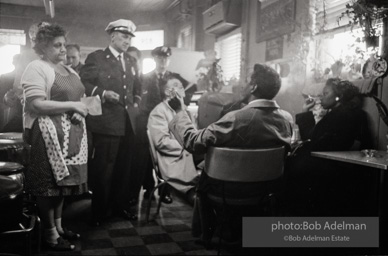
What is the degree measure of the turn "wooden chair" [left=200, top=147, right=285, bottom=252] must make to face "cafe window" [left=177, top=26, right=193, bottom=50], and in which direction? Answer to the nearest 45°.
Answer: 0° — it already faces it

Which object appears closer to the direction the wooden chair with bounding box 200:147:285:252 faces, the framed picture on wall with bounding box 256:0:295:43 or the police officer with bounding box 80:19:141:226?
the framed picture on wall

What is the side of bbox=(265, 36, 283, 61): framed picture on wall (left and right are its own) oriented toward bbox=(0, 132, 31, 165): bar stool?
front

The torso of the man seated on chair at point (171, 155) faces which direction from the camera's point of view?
to the viewer's right

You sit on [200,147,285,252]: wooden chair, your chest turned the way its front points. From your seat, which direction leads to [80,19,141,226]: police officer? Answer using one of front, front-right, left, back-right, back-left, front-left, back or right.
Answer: front-left

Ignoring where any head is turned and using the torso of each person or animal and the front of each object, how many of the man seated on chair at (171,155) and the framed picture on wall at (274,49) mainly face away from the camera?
0

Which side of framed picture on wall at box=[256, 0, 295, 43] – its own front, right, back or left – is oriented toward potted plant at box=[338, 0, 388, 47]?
left

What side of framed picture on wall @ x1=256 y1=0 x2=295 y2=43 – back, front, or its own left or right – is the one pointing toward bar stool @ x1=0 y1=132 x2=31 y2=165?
front

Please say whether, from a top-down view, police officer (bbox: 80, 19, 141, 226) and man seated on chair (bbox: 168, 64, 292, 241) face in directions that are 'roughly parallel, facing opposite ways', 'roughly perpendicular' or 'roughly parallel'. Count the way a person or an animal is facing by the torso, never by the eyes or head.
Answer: roughly parallel, facing opposite ways

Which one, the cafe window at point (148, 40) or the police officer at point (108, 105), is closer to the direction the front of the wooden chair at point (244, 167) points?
the cafe window

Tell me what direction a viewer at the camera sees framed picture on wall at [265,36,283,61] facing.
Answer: facing the viewer and to the left of the viewer

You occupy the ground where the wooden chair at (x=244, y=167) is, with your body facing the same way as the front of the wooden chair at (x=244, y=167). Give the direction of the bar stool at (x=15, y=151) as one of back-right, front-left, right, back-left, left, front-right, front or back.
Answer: left

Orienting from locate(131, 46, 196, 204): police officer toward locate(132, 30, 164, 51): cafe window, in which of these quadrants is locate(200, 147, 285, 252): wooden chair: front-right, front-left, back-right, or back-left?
back-right

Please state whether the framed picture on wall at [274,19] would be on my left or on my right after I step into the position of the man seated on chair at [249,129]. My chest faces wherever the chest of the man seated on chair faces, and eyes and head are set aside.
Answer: on my right

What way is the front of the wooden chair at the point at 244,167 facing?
away from the camera

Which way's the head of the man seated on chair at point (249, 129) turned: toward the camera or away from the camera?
away from the camera

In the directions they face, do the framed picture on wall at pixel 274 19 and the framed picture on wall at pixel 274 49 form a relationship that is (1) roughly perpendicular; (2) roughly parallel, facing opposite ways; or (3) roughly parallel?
roughly parallel
